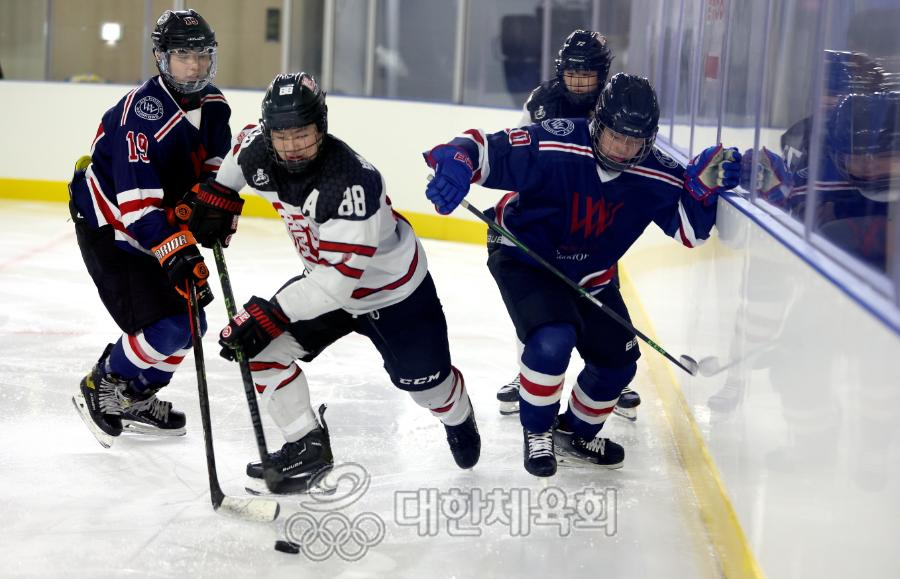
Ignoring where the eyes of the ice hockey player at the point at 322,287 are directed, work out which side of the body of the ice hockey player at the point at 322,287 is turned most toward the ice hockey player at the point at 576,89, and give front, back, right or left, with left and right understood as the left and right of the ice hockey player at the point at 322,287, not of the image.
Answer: back

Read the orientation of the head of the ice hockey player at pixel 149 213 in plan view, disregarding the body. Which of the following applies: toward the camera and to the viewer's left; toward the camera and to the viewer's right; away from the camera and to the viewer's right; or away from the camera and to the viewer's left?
toward the camera and to the viewer's right

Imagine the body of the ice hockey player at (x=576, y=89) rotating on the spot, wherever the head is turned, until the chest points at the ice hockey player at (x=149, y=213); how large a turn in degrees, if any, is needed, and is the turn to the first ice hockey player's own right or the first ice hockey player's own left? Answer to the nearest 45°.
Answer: approximately 45° to the first ice hockey player's own right

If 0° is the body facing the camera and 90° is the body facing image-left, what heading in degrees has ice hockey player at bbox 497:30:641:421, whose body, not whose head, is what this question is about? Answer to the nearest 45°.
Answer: approximately 0°

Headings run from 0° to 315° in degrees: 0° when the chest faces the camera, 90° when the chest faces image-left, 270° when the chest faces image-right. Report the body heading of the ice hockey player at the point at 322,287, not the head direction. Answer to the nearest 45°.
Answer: approximately 45°
